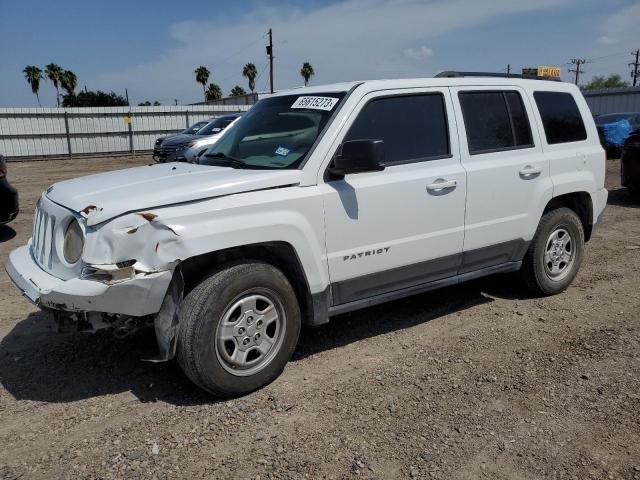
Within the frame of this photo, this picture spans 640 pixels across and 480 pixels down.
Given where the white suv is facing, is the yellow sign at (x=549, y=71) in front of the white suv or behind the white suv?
behind

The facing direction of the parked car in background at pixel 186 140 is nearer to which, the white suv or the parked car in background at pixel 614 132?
the white suv

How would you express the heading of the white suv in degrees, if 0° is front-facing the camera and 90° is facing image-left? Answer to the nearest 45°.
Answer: approximately 45°

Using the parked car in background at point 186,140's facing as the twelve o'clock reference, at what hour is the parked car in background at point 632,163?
the parked car in background at point 632,163 is roughly at 9 o'clock from the parked car in background at point 186,140.

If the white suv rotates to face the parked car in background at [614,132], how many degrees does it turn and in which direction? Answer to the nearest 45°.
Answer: approximately 180°

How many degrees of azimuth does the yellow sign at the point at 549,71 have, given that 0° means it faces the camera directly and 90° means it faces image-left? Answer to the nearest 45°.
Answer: approximately 0°

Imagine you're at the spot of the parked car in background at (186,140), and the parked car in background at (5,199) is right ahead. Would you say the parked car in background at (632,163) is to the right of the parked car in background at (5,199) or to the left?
left
